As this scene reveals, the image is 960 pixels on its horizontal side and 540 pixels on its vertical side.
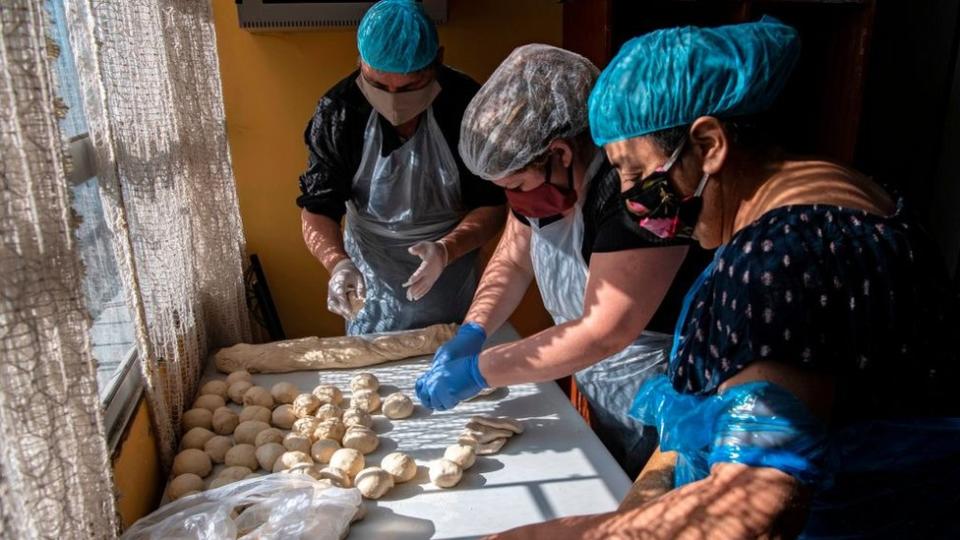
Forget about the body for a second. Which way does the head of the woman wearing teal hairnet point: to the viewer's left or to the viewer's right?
to the viewer's left

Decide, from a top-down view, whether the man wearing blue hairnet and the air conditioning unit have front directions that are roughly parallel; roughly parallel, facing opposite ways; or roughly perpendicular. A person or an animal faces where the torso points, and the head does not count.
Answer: roughly parallel

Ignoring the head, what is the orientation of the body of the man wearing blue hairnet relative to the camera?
toward the camera

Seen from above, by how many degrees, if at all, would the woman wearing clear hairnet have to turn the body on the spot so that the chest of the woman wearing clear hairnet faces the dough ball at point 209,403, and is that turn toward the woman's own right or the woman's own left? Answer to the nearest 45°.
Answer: approximately 45° to the woman's own right

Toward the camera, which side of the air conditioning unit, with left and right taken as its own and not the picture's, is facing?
front

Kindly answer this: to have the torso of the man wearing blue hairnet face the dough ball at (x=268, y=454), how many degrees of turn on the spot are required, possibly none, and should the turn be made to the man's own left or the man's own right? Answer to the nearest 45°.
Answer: approximately 45° to the man's own right

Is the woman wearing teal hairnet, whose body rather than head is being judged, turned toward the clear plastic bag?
yes

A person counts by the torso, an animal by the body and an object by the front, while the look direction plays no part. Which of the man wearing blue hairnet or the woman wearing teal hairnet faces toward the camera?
the man wearing blue hairnet

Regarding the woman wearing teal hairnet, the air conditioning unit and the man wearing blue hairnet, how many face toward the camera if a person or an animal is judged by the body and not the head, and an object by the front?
2

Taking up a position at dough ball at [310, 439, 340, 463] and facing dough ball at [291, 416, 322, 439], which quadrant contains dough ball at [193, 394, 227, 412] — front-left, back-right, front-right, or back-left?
front-left

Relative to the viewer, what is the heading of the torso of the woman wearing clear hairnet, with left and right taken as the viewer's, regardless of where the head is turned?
facing the viewer and to the left of the viewer

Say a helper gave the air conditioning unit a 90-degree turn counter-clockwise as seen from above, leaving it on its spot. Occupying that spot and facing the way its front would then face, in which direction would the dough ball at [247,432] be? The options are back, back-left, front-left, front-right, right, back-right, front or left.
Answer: right

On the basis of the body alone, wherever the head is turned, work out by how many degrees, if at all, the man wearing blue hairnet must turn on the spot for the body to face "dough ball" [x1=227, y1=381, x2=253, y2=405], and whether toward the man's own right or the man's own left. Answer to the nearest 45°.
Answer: approximately 45° to the man's own right

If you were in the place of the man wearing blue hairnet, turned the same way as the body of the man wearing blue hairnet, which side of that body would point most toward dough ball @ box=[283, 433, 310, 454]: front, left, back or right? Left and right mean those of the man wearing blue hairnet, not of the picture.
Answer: front

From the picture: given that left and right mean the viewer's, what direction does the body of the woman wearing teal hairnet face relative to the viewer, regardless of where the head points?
facing to the left of the viewer

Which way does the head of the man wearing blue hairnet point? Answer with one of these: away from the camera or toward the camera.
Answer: toward the camera
